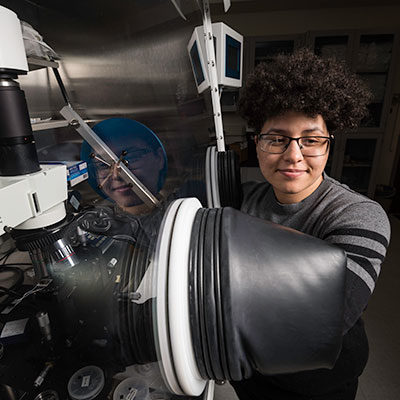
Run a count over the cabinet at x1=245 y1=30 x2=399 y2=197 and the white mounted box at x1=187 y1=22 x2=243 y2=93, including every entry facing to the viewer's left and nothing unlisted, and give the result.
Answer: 0

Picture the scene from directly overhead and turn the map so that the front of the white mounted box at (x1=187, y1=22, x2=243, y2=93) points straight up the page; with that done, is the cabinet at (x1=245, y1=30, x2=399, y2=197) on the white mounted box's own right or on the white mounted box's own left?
on the white mounted box's own left

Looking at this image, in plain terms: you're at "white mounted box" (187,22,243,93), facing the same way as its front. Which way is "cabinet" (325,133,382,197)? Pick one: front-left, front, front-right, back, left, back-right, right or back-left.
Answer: left

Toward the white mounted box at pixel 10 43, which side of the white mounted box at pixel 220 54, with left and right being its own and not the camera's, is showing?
right

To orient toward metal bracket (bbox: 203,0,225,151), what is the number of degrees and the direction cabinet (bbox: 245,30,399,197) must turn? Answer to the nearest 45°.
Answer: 0° — it already faces it

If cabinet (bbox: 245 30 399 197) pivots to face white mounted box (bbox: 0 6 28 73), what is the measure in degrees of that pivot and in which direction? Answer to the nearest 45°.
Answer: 0° — it already faces it
